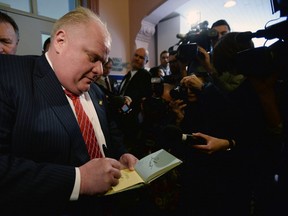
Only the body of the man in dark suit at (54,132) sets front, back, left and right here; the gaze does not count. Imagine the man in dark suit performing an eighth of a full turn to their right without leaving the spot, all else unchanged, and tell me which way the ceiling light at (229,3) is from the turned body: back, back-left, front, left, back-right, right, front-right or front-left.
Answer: back-left

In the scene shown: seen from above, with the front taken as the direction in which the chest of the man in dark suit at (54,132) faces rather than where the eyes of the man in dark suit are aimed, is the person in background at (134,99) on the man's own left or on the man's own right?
on the man's own left

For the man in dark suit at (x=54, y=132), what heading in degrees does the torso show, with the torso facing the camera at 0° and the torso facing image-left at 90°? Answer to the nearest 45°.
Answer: approximately 315°

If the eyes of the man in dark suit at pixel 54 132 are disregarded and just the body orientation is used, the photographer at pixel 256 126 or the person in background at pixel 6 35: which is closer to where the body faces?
the photographer

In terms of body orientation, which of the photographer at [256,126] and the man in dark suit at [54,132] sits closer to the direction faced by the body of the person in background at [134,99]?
the man in dark suit

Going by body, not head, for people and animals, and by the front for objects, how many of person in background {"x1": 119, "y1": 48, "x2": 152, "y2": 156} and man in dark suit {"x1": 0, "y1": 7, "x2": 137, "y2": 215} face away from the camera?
0

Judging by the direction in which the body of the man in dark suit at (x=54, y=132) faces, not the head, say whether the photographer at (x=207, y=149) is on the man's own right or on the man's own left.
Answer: on the man's own left

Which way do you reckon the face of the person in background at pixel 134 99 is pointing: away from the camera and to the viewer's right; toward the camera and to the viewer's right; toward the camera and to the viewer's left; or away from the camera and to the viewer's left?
toward the camera and to the viewer's left

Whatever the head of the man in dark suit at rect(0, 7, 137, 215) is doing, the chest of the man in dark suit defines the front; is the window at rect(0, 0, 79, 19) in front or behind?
behind

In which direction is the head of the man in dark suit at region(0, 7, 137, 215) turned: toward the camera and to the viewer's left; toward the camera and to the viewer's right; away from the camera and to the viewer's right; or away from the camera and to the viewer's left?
toward the camera and to the viewer's right

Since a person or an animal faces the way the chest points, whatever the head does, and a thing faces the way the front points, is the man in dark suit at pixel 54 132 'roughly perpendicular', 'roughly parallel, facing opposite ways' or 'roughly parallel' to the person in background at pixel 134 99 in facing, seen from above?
roughly perpendicular

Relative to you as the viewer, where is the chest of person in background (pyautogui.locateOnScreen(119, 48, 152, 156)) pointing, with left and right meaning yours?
facing the viewer and to the left of the viewer

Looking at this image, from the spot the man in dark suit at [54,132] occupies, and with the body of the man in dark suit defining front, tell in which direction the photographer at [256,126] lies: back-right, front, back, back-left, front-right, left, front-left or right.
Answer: front-left

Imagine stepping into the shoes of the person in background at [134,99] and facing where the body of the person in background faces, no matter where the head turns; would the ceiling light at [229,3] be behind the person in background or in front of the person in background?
behind
